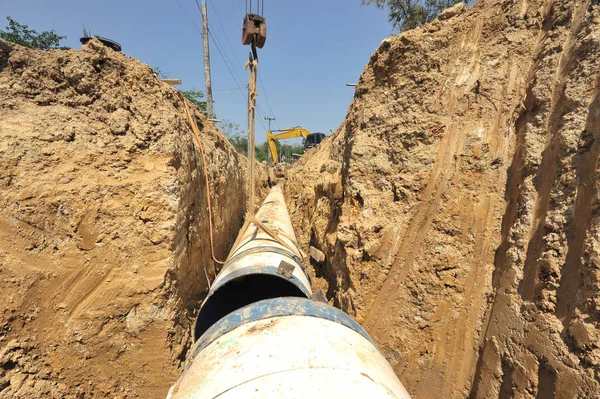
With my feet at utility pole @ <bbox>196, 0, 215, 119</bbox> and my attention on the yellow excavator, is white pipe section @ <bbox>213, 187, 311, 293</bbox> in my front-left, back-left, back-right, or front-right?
back-right

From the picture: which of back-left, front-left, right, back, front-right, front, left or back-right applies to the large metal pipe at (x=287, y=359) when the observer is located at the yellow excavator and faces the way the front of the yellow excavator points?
left

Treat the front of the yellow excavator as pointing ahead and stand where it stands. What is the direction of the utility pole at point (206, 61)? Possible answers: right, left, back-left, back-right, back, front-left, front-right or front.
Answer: front-left

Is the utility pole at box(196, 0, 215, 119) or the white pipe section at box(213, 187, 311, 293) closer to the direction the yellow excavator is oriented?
the utility pole

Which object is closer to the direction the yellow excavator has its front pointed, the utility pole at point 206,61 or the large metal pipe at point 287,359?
the utility pole

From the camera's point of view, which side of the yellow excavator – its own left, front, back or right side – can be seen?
left

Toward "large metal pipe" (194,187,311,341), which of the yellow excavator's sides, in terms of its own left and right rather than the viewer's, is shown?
left

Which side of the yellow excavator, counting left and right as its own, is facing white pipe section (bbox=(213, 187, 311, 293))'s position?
left
